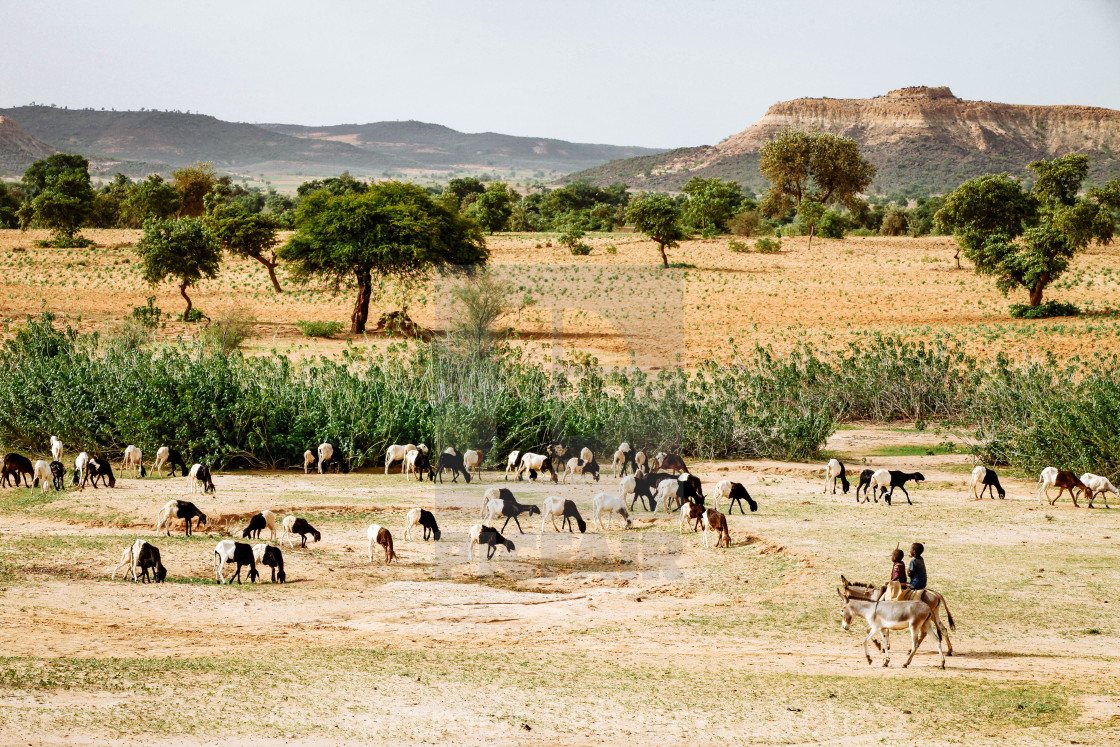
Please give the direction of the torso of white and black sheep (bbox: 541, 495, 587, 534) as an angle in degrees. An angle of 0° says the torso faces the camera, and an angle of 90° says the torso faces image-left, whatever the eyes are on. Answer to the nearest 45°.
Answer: approximately 270°

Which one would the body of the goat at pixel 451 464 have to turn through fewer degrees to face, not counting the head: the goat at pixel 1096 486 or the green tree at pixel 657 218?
the goat

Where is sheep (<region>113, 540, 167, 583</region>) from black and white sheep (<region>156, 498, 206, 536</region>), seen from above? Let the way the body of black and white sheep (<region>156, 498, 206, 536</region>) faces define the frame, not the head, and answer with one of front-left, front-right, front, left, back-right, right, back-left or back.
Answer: right

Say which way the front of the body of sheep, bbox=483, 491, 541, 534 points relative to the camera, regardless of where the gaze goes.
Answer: to the viewer's right

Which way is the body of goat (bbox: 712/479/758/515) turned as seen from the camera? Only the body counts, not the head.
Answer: to the viewer's right

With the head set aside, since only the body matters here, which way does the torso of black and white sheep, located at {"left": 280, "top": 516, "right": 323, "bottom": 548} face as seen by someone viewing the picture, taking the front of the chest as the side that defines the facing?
to the viewer's right

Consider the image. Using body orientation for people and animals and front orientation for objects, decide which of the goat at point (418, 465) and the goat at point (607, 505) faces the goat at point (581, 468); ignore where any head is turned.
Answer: the goat at point (418, 465)

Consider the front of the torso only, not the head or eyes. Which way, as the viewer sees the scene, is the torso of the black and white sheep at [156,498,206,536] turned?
to the viewer's right

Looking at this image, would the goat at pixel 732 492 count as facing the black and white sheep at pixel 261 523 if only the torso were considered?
no

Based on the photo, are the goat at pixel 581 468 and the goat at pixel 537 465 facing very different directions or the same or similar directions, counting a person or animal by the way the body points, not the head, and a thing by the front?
same or similar directions

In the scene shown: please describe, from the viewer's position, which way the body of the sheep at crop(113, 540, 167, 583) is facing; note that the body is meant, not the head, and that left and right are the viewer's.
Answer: facing to the right of the viewer

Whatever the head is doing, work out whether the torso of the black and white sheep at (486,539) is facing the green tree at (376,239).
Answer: no

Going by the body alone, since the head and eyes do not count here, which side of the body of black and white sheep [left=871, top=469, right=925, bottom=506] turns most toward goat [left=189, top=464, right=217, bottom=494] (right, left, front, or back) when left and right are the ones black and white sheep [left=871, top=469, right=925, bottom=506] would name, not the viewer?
back
